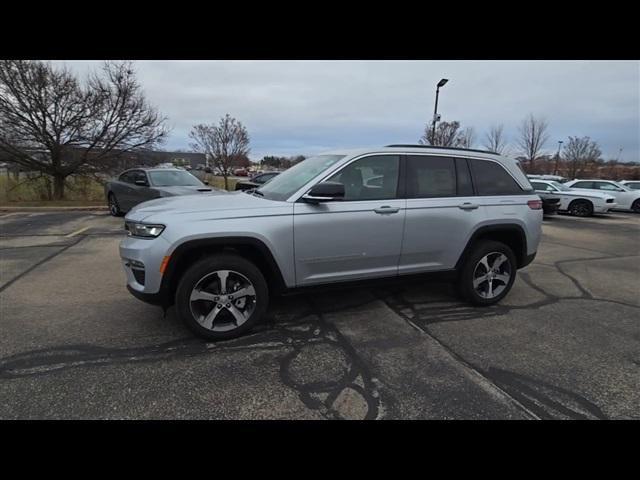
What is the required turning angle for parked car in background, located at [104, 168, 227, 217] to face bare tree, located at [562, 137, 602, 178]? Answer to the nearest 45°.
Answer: approximately 45° to its left

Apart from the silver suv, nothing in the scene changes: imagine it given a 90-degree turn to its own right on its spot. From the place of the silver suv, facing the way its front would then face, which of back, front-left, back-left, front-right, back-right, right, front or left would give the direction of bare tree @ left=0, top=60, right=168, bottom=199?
front

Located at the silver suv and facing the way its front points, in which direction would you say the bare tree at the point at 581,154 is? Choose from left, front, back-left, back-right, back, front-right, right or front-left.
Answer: back

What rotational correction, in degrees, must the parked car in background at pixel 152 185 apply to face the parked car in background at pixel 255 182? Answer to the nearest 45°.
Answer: approximately 90° to its left

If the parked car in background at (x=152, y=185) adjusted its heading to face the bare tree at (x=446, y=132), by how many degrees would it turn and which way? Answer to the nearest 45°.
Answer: approximately 90° to its left

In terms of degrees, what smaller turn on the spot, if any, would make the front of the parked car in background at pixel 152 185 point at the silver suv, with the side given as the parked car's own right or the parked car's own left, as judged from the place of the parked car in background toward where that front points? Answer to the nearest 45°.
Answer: approximately 45° to the parked car's own right

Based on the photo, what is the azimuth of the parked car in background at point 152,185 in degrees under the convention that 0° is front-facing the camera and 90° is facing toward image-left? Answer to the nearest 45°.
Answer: approximately 315°

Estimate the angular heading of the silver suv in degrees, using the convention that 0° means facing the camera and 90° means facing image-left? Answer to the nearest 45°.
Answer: approximately 45°
